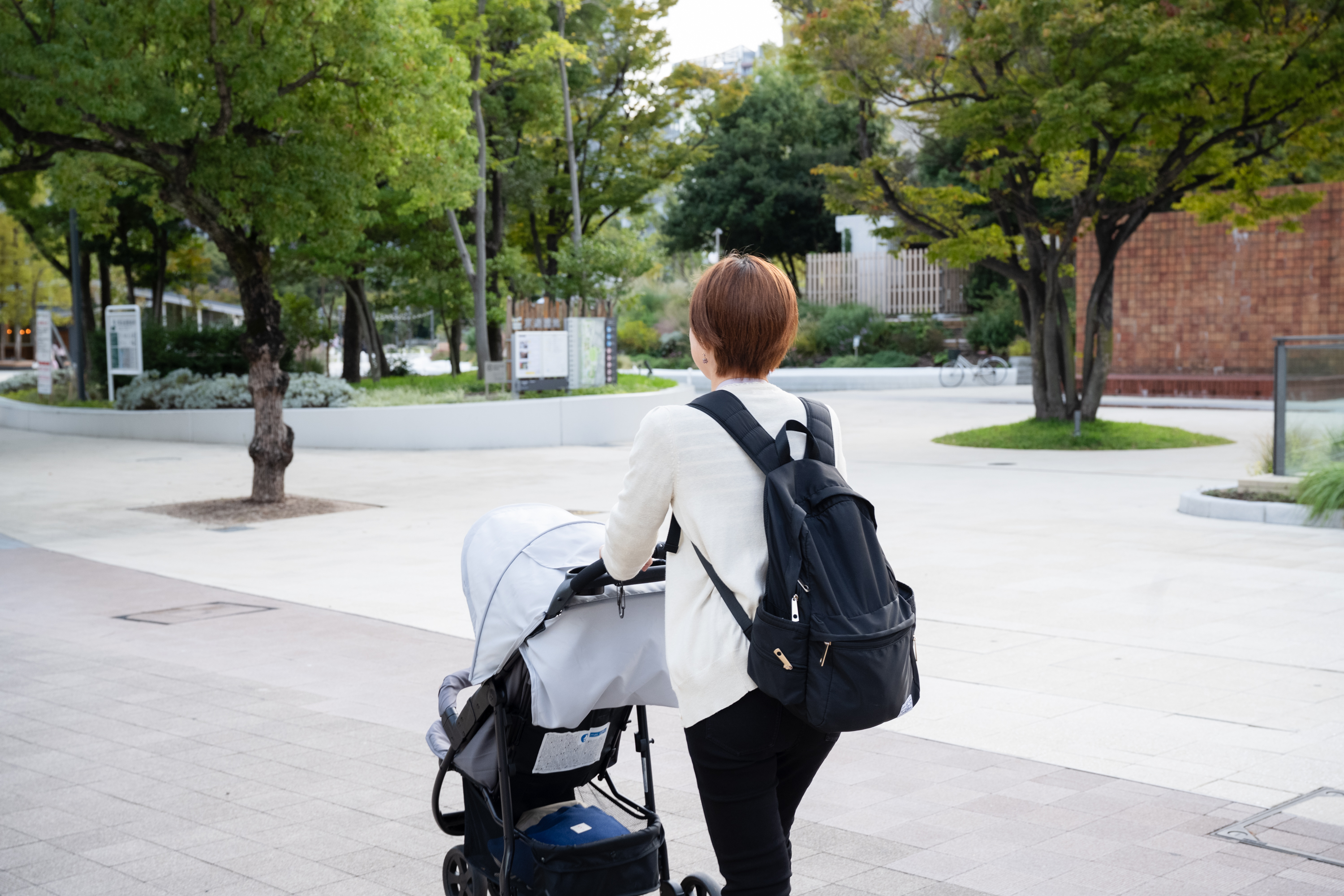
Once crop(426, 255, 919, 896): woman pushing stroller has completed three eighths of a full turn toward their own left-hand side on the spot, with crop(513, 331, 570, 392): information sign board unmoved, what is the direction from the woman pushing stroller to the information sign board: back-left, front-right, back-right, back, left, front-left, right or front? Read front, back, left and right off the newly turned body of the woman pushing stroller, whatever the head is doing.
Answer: back

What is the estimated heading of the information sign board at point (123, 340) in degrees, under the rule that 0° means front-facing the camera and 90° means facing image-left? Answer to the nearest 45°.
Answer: approximately 0°

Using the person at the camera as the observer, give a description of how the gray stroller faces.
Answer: facing away from the viewer and to the left of the viewer

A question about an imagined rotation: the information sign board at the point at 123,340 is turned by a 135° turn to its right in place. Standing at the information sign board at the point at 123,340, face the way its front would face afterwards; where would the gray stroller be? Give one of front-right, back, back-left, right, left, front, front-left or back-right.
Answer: back-left

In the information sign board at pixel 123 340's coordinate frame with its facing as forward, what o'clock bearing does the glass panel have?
The glass panel is roughly at 11 o'clock from the information sign board.

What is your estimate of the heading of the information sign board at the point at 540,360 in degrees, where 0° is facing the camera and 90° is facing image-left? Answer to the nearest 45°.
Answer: approximately 0°

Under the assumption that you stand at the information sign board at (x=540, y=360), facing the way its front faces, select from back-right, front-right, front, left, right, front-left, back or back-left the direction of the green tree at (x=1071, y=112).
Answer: front-left

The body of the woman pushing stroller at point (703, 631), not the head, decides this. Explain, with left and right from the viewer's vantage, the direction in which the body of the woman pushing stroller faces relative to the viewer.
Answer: facing away from the viewer and to the left of the viewer

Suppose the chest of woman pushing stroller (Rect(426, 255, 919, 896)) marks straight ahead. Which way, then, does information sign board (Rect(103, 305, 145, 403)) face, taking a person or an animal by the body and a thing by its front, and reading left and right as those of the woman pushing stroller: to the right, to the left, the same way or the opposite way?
the opposite way

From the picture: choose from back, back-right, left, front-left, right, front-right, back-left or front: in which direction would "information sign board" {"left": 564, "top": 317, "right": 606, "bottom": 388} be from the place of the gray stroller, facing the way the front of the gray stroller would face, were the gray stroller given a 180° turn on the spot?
back-left

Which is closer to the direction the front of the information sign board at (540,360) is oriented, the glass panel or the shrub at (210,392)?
the glass panel

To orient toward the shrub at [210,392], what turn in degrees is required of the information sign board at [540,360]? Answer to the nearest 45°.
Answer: approximately 90° to its right

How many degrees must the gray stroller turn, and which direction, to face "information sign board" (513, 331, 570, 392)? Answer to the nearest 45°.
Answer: approximately 45° to its right

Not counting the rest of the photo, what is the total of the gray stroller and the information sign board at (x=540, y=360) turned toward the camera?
1

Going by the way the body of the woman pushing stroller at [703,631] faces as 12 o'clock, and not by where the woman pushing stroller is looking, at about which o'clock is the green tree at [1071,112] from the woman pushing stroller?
The green tree is roughly at 2 o'clock from the woman pushing stroller.

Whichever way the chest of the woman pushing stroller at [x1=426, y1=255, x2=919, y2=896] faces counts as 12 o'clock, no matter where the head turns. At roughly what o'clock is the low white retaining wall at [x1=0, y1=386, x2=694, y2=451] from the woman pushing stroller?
The low white retaining wall is roughly at 1 o'clock from the woman pushing stroller.
